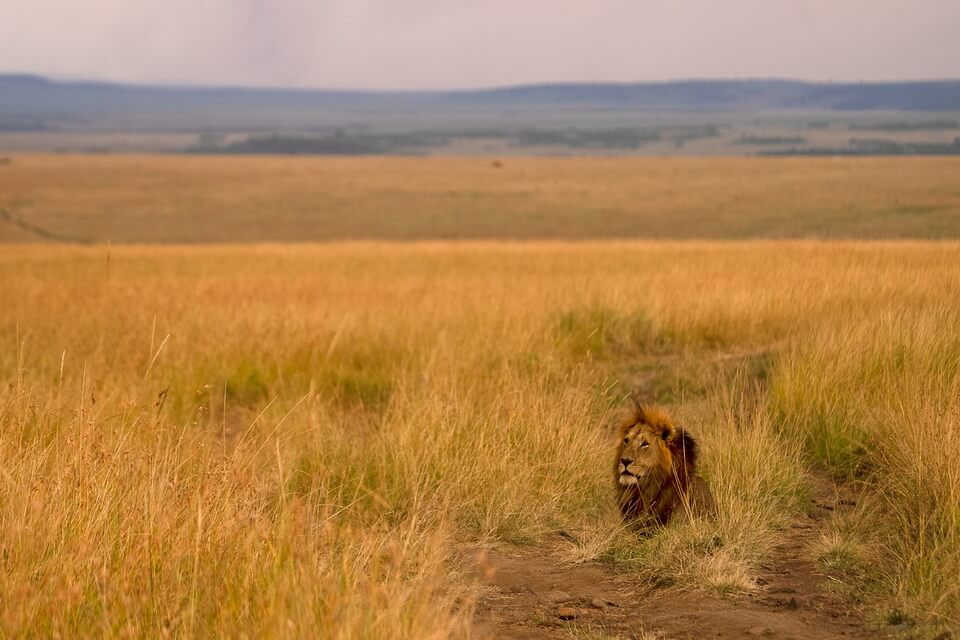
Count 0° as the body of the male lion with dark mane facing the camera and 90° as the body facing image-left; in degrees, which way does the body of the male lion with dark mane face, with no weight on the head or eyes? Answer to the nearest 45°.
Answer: approximately 45°
